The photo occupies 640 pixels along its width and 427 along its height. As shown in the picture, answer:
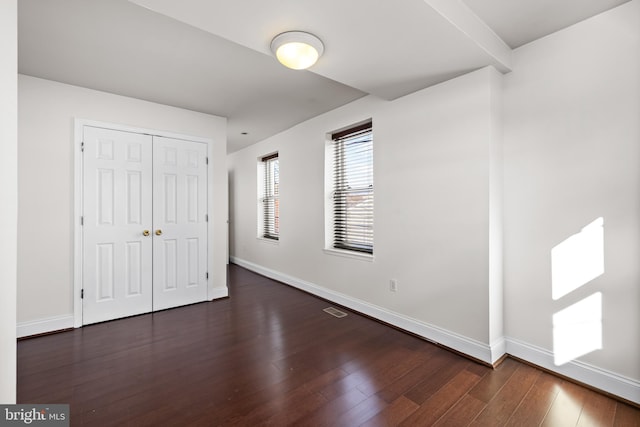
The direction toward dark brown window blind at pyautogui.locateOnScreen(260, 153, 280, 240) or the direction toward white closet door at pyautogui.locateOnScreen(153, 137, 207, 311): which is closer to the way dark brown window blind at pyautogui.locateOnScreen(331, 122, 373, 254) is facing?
the white closet door

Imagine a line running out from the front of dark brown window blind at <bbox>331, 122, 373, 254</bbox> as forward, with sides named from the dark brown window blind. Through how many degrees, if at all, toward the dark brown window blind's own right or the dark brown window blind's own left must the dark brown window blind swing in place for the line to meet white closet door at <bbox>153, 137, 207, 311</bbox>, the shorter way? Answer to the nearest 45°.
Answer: approximately 45° to the dark brown window blind's own right

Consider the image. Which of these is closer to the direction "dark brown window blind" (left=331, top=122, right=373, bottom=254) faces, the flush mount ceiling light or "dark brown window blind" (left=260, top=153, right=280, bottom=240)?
the flush mount ceiling light

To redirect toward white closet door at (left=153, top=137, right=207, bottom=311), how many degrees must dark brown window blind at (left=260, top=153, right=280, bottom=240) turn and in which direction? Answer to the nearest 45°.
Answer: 0° — it already faces it

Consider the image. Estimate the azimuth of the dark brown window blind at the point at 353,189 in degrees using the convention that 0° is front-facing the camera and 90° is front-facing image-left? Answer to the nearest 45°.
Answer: approximately 45°

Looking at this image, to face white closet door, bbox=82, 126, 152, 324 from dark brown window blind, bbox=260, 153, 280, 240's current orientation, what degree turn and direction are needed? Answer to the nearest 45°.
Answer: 0° — it already faces it

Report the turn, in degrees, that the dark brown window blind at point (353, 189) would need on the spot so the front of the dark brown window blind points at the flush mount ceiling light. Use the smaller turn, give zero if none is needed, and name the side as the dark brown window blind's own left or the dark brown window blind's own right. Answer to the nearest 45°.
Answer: approximately 45° to the dark brown window blind's own left

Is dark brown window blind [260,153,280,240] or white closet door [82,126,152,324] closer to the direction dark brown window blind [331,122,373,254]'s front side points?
the white closet door

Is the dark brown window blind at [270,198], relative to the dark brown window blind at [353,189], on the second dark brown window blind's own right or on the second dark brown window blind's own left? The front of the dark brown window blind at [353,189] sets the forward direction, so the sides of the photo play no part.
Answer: on the second dark brown window blind's own right

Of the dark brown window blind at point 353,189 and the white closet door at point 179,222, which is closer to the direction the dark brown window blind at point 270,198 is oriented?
the white closet door

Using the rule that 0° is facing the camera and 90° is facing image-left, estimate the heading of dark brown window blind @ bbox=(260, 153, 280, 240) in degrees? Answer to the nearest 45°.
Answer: approximately 45°

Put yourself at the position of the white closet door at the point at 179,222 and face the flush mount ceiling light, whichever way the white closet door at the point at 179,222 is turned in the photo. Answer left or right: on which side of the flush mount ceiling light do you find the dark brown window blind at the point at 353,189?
left
